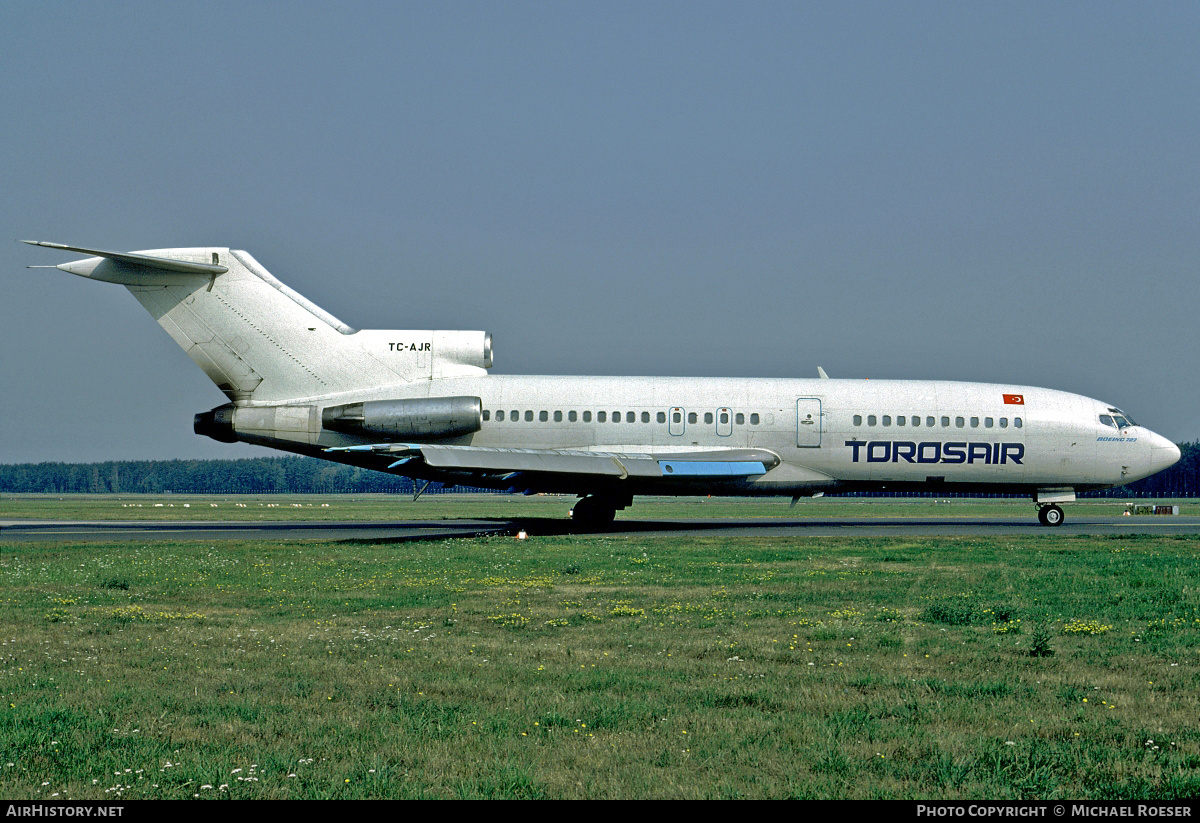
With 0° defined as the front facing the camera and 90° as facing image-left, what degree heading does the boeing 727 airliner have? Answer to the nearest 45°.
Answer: approximately 270°
